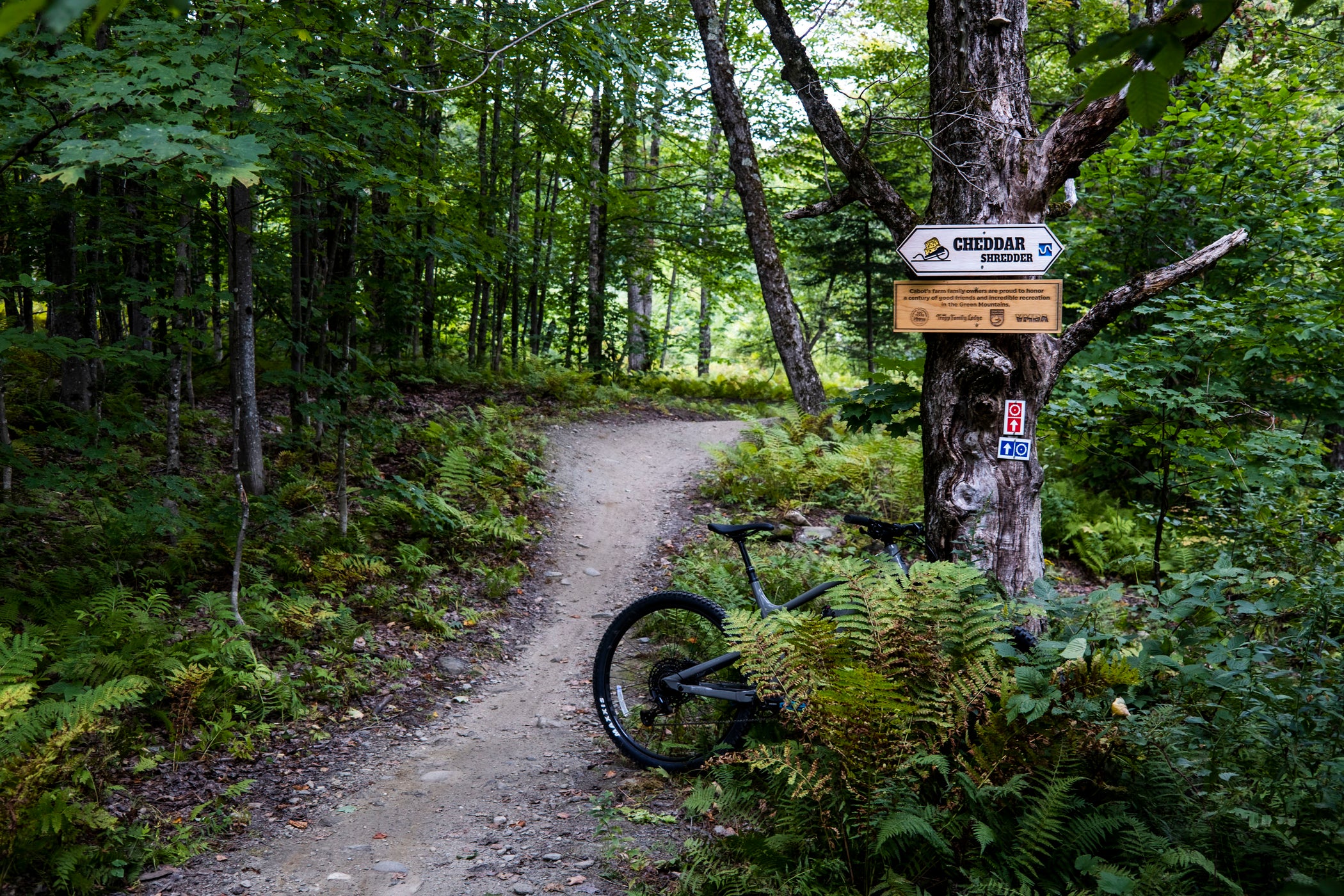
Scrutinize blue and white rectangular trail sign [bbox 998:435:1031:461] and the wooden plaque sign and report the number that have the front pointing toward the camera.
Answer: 2

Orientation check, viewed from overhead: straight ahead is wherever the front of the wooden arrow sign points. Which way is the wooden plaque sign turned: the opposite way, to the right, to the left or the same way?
the same way

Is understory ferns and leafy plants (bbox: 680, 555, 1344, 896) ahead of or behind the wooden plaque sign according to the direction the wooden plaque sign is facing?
ahead

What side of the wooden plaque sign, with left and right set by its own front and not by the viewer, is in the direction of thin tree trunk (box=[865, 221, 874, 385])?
back

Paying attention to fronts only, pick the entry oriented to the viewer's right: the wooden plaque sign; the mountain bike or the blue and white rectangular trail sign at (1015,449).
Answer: the mountain bike

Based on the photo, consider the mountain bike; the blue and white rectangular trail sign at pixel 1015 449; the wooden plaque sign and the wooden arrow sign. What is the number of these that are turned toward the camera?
3

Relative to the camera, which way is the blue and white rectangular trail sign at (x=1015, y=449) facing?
toward the camera

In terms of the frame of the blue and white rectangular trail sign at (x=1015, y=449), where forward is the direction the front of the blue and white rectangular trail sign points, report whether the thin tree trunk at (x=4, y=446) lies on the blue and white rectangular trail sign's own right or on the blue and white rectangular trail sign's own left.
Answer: on the blue and white rectangular trail sign's own right

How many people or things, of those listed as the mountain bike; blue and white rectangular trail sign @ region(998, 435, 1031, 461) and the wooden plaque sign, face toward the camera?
2

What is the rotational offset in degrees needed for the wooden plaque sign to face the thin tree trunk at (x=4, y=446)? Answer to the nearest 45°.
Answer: approximately 90° to its right

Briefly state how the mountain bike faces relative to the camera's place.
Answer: facing to the right of the viewer

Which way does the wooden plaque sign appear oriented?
toward the camera

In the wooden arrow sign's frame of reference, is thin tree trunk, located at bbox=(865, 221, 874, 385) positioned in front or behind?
behind

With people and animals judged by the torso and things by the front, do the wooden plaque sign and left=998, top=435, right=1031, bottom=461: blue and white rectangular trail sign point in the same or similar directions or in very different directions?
same or similar directions

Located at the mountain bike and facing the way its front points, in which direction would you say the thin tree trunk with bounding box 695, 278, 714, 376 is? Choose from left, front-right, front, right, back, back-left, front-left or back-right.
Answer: left

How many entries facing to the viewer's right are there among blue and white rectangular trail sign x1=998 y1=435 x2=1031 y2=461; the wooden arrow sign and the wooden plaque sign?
0
